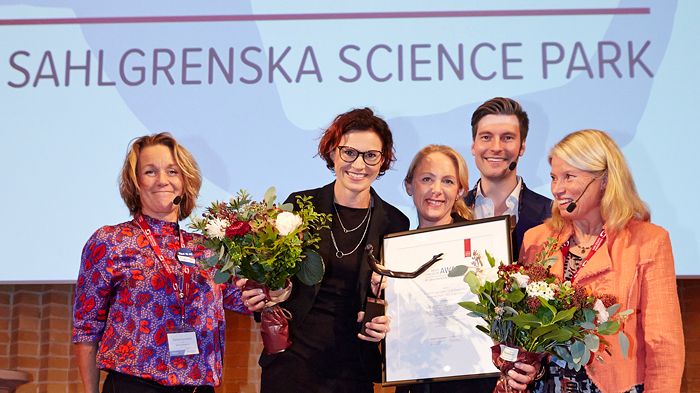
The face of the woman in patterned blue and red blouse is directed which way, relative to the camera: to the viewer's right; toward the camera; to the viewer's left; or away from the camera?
toward the camera

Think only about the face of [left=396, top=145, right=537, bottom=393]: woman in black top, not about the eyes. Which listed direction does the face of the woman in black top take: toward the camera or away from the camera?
toward the camera

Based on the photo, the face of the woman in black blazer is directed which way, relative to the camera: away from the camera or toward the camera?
toward the camera

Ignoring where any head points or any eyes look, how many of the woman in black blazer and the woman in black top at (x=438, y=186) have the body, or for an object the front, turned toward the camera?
2

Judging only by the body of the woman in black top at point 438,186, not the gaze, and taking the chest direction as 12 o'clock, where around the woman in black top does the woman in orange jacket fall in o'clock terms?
The woman in orange jacket is roughly at 10 o'clock from the woman in black top.

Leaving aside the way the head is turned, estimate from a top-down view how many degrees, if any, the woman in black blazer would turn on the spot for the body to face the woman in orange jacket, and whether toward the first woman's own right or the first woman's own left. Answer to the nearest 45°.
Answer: approximately 90° to the first woman's own left

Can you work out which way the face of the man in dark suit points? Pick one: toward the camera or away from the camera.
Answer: toward the camera

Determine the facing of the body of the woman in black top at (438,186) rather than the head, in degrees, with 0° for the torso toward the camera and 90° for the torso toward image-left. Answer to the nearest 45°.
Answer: approximately 0°

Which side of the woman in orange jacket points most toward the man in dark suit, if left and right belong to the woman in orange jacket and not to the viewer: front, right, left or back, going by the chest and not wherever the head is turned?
right

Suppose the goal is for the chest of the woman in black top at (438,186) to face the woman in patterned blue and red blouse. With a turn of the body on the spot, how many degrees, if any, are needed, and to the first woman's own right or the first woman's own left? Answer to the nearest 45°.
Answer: approximately 90° to the first woman's own right

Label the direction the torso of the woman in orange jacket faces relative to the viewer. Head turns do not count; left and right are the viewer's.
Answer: facing the viewer and to the left of the viewer

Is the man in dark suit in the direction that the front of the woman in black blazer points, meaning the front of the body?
no

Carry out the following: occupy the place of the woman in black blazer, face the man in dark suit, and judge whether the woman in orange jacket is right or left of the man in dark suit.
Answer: right

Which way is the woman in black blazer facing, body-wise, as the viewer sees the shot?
toward the camera

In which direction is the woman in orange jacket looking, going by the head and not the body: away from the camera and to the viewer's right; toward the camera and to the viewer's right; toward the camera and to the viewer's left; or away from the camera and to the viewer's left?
toward the camera and to the viewer's left
